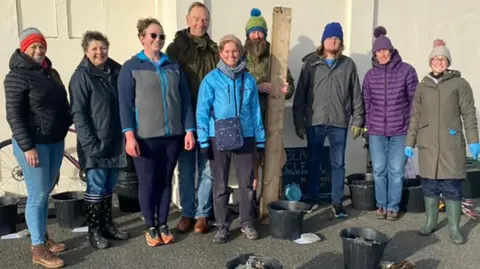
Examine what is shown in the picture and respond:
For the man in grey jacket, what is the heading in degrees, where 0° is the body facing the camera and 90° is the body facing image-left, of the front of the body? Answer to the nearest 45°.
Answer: approximately 0°

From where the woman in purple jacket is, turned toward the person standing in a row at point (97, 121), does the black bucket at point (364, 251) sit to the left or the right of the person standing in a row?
left

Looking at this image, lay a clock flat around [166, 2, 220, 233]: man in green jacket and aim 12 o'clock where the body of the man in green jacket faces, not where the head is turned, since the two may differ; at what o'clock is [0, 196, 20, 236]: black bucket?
The black bucket is roughly at 3 o'clock from the man in green jacket.

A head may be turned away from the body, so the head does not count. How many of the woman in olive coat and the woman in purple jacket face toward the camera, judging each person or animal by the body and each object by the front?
2

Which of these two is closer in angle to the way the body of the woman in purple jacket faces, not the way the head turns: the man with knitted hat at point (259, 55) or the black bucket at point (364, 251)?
the black bucket
